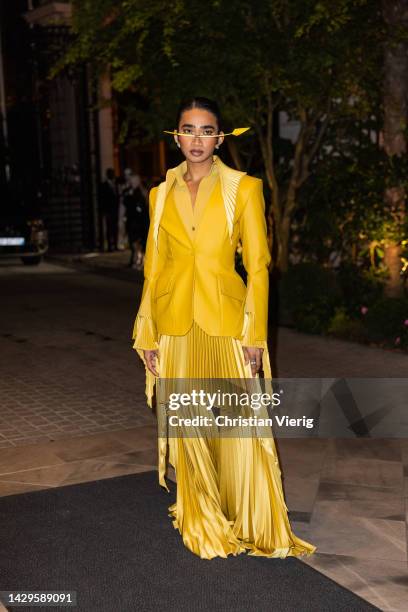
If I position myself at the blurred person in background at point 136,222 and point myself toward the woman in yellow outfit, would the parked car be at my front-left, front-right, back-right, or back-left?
back-right

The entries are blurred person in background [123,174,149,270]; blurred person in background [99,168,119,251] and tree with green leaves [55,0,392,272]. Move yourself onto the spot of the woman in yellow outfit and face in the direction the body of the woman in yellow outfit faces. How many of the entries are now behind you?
3

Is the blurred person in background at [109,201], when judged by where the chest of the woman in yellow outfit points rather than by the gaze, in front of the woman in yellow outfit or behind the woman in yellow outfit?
behind

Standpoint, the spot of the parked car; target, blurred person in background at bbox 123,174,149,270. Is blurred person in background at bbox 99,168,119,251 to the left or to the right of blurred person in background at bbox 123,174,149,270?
left

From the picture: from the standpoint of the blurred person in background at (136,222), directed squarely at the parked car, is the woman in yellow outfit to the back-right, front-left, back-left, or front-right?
back-left

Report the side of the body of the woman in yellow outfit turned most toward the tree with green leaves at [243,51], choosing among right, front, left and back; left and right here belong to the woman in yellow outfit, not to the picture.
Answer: back

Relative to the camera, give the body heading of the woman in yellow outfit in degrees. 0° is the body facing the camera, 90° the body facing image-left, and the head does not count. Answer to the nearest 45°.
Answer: approximately 0°

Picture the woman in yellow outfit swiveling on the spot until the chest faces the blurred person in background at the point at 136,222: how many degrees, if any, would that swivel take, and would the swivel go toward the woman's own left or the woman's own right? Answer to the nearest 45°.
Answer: approximately 180°

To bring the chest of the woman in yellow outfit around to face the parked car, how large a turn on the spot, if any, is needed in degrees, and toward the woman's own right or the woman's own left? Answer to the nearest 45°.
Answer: approximately 180°
